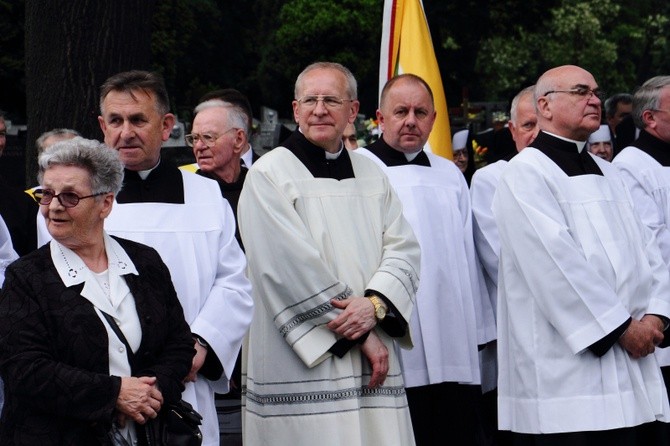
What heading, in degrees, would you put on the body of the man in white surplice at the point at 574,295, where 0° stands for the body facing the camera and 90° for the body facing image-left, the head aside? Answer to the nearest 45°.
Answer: approximately 315°

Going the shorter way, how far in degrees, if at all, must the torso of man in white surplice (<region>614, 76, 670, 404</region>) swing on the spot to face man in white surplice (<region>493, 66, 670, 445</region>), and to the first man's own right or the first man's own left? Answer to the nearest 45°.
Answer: approximately 90° to the first man's own right

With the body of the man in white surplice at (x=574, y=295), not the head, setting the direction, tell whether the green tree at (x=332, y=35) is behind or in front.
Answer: behind

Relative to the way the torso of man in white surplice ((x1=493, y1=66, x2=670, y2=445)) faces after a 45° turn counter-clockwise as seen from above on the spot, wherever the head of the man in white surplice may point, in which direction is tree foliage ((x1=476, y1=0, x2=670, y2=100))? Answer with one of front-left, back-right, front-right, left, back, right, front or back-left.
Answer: left
